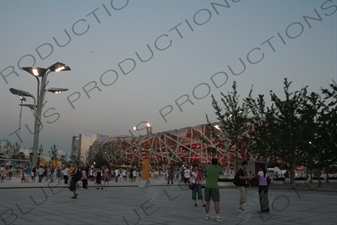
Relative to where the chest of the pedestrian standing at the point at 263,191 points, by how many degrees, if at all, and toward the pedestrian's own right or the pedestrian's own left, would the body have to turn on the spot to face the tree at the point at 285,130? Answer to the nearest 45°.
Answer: approximately 45° to the pedestrian's own right

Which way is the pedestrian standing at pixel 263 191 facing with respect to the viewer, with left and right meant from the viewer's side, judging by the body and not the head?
facing away from the viewer and to the left of the viewer

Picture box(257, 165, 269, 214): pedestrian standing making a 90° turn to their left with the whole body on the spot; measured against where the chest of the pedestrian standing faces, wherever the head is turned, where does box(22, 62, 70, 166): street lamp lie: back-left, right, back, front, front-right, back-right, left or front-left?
right

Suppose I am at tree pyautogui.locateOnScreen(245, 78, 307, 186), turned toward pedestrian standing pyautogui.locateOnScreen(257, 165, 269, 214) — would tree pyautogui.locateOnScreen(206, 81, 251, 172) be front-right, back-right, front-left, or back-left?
back-right

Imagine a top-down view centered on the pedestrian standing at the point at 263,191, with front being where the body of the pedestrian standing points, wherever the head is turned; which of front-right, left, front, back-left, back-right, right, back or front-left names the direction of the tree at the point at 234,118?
front-right

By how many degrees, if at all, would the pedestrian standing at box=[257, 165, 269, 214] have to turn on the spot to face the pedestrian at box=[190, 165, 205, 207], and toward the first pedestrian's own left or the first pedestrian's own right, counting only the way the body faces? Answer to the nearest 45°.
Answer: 0° — they already face them

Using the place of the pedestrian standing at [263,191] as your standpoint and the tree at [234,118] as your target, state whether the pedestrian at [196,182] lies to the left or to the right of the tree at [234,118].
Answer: left
